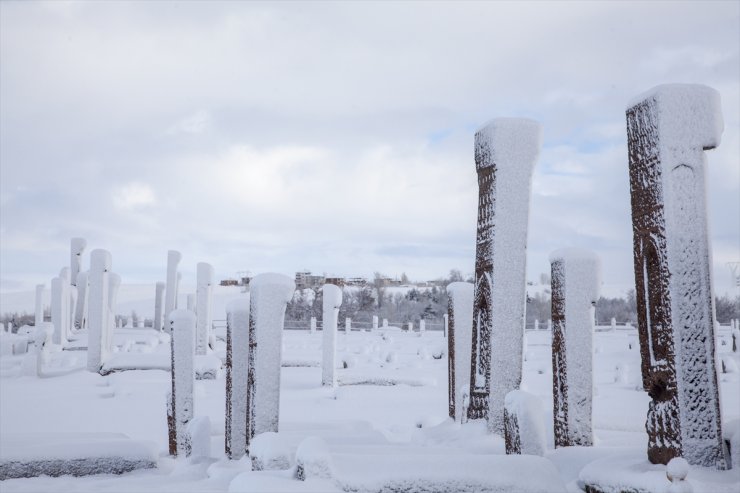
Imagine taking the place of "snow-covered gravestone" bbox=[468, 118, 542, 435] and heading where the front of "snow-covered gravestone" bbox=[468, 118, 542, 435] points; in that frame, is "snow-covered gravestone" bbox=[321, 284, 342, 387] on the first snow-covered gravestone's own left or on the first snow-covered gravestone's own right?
on the first snow-covered gravestone's own right

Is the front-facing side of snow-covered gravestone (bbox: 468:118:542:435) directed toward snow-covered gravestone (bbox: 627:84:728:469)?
no

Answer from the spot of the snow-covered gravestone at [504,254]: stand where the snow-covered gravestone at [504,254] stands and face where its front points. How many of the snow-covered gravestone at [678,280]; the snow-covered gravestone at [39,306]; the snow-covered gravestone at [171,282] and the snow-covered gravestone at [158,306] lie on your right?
3

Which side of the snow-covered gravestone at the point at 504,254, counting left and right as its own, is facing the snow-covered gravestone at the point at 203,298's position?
right

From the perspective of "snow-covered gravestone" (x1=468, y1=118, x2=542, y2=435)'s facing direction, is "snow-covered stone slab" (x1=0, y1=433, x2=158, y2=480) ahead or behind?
ahead

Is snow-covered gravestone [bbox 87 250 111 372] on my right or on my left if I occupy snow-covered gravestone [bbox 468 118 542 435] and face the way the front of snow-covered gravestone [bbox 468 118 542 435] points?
on my right

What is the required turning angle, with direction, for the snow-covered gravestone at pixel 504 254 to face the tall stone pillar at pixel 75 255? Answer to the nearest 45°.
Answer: approximately 90° to its right

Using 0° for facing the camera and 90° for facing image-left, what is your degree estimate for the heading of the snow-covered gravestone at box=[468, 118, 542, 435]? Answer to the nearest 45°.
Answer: approximately 45°

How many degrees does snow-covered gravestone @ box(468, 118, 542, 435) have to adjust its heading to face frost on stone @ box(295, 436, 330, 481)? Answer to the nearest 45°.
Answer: approximately 45° to its left

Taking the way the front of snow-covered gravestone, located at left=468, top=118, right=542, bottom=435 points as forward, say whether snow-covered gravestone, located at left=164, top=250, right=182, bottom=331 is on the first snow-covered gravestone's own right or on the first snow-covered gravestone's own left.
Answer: on the first snow-covered gravestone's own right

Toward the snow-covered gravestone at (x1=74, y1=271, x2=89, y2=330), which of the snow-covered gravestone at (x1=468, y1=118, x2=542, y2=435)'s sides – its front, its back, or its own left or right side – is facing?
right
